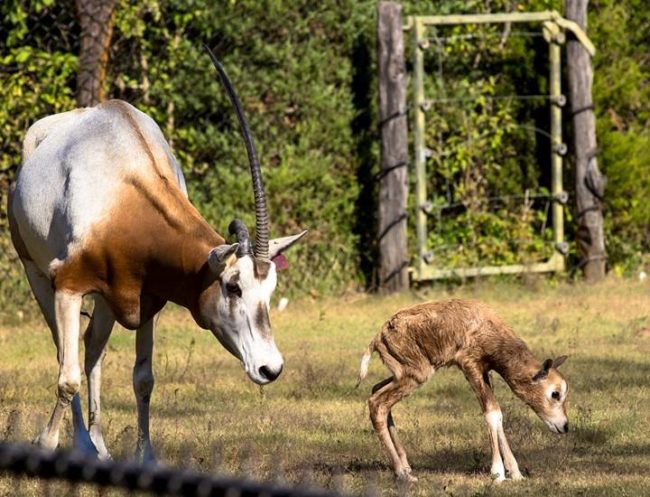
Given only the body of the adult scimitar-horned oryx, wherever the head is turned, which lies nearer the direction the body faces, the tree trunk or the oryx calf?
the oryx calf

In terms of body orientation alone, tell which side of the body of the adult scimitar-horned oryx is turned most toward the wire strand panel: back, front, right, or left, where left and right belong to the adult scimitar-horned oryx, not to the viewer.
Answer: left

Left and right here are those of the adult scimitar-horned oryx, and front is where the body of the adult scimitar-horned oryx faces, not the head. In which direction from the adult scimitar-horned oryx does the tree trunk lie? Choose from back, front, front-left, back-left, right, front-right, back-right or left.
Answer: back-left

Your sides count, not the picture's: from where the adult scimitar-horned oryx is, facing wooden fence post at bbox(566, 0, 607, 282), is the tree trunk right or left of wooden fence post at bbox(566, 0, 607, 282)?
left

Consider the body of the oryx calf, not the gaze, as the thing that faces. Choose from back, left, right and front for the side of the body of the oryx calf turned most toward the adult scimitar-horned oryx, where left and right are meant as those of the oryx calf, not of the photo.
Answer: back

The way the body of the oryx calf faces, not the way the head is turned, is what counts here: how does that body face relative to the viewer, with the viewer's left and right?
facing to the right of the viewer

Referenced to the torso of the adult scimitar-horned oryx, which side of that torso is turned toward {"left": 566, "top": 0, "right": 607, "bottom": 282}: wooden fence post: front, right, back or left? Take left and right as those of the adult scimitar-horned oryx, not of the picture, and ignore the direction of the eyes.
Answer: left

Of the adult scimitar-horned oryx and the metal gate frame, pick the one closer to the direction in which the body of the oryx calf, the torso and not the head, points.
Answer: the metal gate frame

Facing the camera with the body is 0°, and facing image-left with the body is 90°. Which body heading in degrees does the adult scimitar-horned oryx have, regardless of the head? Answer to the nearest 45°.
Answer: approximately 315°
